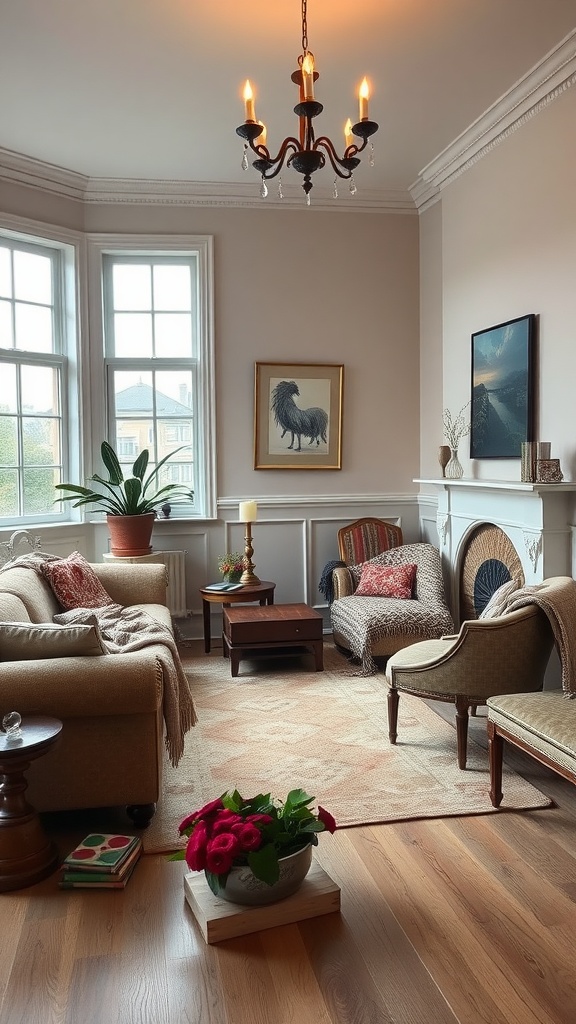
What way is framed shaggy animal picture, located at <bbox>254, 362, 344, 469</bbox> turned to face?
toward the camera

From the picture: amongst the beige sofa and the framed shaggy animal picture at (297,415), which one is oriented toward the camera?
the framed shaggy animal picture

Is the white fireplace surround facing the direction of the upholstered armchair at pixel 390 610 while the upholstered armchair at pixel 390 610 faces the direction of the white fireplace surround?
no

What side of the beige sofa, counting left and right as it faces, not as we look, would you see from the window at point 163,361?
left

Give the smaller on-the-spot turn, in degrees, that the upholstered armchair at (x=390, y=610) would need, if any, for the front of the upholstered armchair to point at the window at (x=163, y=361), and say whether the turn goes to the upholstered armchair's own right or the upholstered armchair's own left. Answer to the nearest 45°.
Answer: approximately 90° to the upholstered armchair's own right

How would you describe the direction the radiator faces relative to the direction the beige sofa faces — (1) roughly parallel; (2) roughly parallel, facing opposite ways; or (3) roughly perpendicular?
roughly perpendicular

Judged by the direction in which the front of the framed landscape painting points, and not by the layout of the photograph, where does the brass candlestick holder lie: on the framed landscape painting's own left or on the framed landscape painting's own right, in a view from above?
on the framed landscape painting's own right

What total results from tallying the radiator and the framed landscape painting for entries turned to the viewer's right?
0

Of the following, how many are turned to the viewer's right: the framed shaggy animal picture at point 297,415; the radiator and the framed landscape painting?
0

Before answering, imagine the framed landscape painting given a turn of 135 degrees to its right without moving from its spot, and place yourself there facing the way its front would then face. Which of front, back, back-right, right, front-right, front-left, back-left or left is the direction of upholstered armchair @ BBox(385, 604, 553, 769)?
back

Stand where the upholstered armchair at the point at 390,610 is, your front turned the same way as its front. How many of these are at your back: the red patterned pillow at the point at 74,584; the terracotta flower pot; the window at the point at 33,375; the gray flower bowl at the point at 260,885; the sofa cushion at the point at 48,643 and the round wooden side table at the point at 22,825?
0

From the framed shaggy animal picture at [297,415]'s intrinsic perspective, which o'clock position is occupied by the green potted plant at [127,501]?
The green potted plant is roughly at 2 o'clock from the framed shaggy animal picture.

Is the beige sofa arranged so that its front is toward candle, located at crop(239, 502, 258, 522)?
no

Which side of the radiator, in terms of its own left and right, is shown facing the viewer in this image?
front

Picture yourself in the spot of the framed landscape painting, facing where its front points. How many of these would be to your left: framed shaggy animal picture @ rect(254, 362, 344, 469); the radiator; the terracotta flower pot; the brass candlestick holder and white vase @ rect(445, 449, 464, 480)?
0

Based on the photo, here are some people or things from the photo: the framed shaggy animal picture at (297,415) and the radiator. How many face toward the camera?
2
